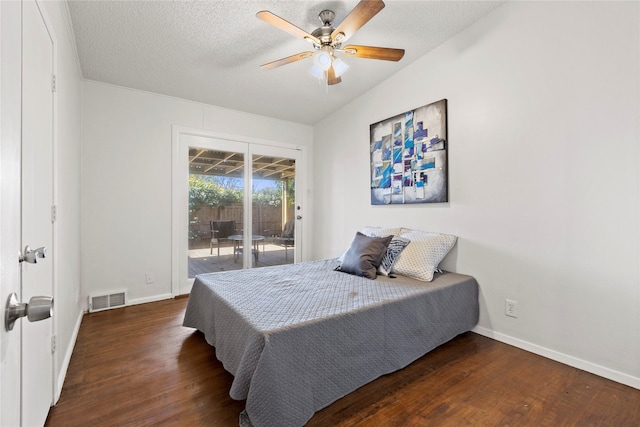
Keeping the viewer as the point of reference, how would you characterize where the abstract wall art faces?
facing the viewer and to the left of the viewer

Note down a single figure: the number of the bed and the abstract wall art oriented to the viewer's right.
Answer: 0

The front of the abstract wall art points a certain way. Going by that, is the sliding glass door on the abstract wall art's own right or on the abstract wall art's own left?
on the abstract wall art's own right

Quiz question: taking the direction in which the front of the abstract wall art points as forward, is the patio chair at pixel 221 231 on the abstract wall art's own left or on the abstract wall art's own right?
on the abstract wall art's own right

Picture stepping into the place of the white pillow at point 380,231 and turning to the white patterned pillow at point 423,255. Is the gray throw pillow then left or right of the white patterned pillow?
right

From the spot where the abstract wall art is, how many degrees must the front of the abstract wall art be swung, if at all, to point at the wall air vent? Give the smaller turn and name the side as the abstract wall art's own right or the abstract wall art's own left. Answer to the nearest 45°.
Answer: approximately 45° to the abstract wall art's own right
